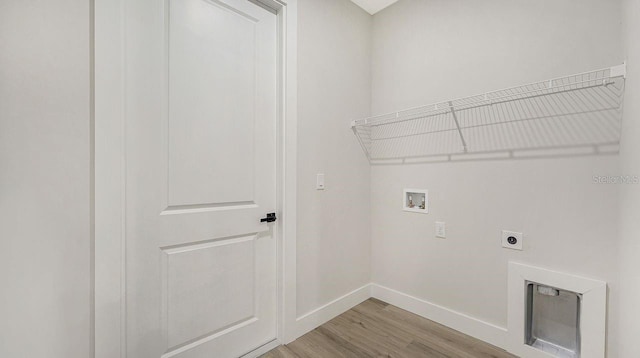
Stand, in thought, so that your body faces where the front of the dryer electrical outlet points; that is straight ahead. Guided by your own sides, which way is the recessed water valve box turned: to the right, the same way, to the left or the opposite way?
the same way

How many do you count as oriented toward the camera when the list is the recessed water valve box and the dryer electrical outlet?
2

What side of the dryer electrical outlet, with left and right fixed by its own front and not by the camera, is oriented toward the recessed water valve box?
right

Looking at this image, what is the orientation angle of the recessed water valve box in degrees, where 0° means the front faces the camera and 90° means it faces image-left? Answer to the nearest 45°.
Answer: approximately 0°

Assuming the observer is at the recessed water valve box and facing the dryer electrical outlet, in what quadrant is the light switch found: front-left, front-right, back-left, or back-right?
back-right

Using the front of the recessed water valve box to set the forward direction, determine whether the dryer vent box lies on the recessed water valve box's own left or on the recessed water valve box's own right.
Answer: on the recessed water valve box's own left

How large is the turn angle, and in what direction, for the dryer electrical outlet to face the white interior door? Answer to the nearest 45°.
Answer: approximately 45° to its right

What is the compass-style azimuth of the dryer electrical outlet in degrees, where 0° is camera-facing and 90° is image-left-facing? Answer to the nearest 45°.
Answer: approximately 0°

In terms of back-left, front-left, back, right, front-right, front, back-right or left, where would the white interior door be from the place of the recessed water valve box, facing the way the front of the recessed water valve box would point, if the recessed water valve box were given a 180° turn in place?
back-left
